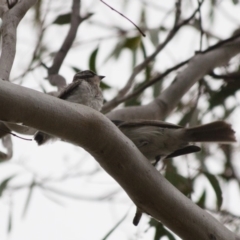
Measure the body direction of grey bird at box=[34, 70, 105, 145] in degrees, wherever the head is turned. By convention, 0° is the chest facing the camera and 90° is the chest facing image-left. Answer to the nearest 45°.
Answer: approximately 270°

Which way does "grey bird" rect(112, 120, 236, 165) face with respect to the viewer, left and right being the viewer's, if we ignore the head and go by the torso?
facing to the left of the viewer

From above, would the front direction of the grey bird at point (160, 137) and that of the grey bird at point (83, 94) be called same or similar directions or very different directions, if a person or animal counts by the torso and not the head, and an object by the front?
very different directions

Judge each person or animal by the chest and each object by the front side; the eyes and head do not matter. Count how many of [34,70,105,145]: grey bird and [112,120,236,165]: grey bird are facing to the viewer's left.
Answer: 1

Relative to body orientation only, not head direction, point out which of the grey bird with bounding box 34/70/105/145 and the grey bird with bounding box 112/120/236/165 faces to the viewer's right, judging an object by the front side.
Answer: the grey bird with bounding box 34/70/105/145

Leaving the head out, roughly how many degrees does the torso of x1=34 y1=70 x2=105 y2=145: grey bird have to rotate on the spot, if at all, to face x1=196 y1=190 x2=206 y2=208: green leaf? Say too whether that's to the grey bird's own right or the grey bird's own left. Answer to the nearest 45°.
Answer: approximately 45° to the grey bird's own left
